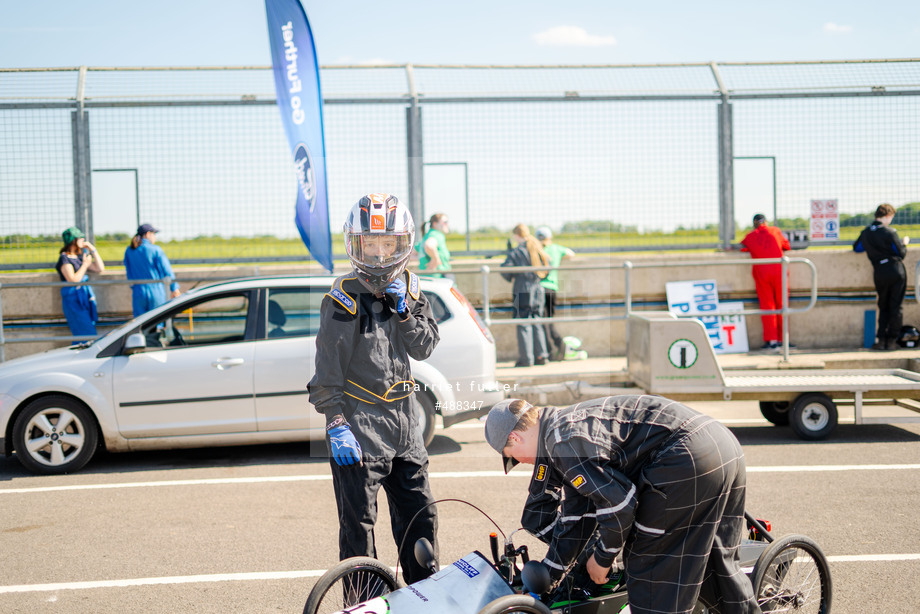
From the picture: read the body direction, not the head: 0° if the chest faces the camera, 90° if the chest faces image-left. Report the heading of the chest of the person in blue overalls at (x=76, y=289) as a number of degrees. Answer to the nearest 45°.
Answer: approximately 315°

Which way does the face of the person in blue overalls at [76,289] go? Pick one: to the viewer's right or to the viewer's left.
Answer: to the viewer's right

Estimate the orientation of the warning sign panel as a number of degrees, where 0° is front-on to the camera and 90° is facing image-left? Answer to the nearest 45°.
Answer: approximately 0°

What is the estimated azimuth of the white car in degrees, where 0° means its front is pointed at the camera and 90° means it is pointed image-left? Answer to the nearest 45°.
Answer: approximately 90°

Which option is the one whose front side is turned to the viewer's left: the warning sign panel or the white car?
the white car

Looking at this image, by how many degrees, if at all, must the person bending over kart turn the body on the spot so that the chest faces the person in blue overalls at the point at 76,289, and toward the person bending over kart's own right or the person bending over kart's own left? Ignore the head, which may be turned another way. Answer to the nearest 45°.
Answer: approximately 45° to the person bending over kart's own right

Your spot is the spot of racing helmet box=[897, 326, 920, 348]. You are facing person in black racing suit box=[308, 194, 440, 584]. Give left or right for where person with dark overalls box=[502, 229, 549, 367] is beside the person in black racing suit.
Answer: right

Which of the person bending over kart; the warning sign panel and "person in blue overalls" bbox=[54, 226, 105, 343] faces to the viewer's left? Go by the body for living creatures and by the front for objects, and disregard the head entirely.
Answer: the person bending over kart

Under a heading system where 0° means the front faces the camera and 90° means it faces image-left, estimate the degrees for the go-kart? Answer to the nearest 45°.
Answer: approximately 45°

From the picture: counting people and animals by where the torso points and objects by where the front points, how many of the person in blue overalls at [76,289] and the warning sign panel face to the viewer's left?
0

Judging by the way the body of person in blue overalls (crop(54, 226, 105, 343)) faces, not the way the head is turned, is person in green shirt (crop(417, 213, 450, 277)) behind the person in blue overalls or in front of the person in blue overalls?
in front

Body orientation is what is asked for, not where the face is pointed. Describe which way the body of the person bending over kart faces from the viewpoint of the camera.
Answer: to the viewer's left
